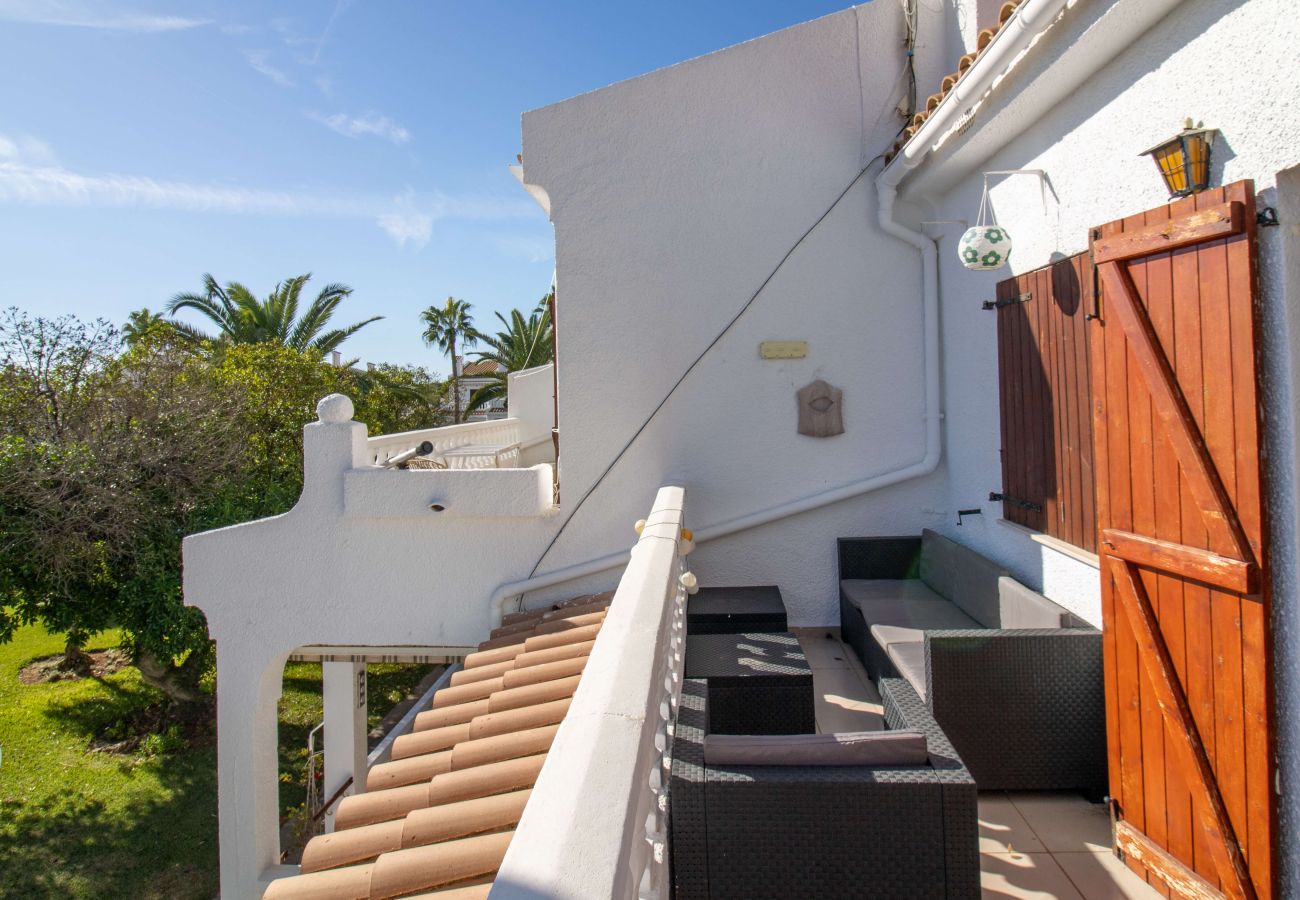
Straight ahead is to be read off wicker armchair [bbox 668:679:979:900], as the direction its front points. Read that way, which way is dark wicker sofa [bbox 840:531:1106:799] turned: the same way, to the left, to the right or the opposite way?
to the left

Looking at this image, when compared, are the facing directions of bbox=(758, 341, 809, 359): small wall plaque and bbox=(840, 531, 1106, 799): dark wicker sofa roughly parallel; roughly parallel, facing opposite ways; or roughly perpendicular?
roughly perpendicular

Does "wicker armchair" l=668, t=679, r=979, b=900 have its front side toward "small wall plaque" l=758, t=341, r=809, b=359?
yes

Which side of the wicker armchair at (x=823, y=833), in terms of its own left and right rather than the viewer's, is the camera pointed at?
back

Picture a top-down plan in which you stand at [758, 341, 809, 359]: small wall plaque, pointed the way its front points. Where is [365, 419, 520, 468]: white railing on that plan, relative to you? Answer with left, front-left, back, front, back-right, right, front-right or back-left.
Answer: back-right

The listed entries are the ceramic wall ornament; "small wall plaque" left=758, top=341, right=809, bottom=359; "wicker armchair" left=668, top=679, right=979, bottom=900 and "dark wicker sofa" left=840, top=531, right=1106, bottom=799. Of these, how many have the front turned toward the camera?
2

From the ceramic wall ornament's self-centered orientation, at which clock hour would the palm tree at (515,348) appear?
The palm tree is roughly at 5 o'clock from the ceramic wall ornament.

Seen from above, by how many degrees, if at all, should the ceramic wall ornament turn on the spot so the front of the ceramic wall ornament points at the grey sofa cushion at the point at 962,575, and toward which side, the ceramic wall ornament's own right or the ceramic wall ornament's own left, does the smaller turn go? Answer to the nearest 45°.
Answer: approximately 45° to the ceramic wall ornament's own left

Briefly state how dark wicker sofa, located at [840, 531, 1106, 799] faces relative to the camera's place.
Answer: facing to the left of the viewer

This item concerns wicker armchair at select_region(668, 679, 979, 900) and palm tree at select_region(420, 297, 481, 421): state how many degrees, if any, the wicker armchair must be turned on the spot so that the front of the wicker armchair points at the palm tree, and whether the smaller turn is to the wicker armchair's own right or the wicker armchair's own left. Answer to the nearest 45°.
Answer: approximately 45° to the wicker armchair's own left

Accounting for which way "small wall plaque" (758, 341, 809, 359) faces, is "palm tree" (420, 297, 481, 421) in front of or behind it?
behind
